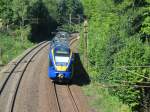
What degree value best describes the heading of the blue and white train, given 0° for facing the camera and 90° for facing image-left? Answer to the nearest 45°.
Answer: approximately 0°
